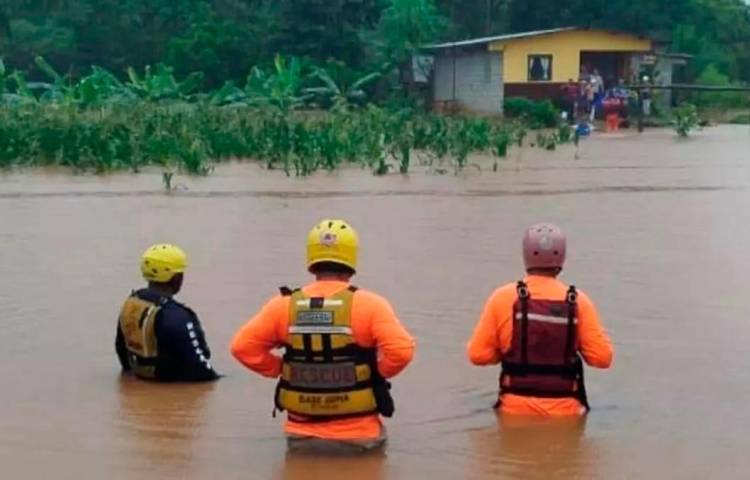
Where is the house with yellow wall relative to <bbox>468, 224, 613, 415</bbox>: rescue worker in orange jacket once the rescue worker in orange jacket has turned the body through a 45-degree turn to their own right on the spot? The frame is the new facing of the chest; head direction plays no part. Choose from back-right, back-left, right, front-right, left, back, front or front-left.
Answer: front-left

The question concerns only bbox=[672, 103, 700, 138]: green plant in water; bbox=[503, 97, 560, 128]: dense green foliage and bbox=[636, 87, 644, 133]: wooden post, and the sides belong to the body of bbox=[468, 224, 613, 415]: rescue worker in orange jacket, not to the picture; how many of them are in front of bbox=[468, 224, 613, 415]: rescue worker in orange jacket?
3

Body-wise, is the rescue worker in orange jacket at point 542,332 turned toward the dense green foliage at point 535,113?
yes

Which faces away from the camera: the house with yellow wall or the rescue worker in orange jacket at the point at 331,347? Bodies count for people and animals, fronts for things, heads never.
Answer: the rescue worker in orange jacket

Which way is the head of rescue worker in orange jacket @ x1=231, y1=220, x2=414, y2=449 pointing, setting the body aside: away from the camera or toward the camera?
away from the camera

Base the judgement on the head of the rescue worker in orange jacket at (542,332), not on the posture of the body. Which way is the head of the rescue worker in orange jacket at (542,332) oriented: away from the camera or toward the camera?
away from the camera

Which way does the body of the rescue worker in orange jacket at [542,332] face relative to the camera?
away from the camera

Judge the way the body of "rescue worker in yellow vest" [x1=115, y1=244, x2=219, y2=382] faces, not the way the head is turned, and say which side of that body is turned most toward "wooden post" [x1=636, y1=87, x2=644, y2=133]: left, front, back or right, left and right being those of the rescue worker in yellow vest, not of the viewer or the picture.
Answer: front

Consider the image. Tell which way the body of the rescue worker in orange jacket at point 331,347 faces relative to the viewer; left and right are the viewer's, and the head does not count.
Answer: facing away from the viewer

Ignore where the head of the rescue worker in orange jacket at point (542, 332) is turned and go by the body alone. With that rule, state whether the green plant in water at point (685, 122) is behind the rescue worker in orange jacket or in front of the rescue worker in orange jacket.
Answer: in front

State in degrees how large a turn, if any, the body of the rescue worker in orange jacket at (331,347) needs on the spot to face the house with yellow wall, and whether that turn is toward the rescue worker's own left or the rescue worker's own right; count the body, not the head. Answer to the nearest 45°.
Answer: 0° — they already face it

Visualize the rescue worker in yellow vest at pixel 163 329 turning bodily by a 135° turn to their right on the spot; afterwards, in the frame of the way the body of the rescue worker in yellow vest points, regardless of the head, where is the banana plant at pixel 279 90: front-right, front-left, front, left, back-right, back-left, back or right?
back

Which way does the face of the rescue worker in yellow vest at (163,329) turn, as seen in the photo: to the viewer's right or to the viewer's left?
to the viewer's right

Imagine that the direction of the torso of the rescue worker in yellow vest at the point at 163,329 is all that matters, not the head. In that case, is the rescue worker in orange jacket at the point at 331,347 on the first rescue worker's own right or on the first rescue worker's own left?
on the first rescue worker's own right

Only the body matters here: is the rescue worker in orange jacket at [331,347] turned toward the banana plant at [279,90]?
yes
